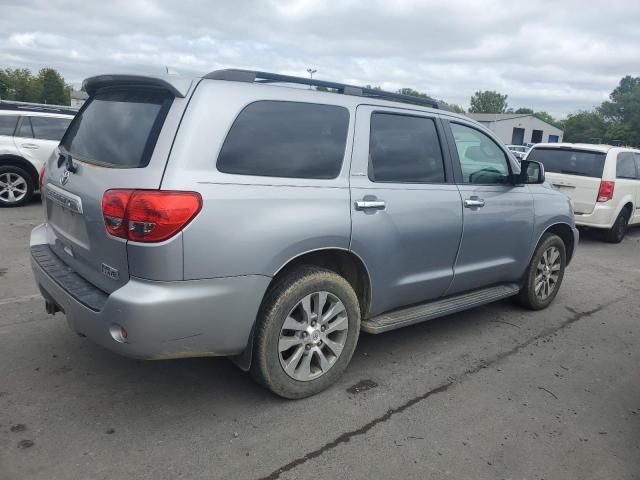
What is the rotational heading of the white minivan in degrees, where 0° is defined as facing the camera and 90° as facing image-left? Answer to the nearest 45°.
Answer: approximately 225°

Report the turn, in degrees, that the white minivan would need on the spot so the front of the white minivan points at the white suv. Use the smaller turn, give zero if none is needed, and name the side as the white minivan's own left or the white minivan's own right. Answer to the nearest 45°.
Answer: approximately 180°

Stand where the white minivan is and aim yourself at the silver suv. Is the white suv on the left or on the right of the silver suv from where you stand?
right

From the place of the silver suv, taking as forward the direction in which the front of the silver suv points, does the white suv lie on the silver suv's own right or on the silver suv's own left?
on the silver suv's own left

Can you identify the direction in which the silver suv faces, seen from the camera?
facing away from the viewer and to the right of the viewer

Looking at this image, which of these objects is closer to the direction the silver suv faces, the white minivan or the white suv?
the white minivan

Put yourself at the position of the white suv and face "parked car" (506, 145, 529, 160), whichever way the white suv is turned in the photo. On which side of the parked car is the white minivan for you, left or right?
right

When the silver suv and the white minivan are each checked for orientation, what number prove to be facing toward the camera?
0

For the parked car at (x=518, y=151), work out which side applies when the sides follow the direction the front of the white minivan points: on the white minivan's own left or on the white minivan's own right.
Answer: on the white minivan's own left

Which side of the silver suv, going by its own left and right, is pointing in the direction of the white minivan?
front

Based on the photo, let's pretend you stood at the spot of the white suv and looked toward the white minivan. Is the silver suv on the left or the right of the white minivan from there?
right
